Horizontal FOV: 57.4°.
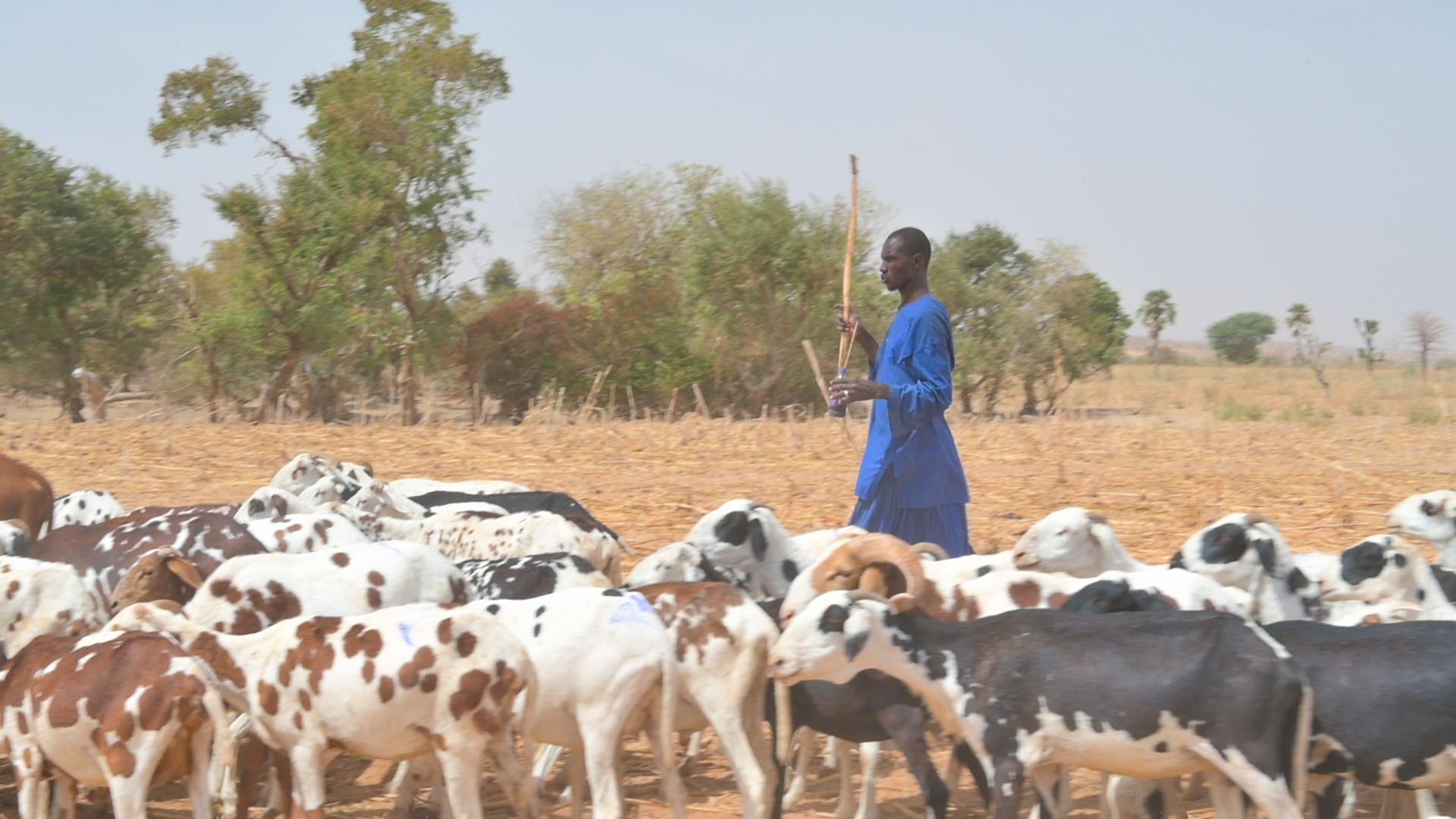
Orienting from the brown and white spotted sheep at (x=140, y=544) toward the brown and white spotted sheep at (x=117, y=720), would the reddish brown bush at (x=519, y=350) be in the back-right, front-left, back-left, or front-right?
back-left

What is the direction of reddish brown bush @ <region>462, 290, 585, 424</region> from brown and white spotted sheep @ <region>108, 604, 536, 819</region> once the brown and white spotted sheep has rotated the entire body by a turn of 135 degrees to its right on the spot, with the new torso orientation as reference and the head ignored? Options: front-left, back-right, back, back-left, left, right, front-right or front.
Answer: front-left

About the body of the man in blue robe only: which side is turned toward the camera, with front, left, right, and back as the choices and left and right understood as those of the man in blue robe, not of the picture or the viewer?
left

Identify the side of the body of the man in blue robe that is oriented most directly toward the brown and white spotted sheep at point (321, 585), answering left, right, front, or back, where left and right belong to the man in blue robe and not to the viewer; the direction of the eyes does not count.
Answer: front

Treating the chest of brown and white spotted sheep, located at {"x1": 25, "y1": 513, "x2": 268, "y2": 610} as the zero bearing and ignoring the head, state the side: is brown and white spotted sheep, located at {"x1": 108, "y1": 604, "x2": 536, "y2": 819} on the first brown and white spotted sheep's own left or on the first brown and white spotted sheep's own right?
on the first brown and white spotted sheep's own left

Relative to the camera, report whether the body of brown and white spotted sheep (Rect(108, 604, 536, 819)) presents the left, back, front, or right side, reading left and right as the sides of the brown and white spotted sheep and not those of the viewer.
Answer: left

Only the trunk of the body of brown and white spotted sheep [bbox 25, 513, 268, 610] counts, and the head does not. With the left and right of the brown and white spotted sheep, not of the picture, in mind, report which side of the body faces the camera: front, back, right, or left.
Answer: left

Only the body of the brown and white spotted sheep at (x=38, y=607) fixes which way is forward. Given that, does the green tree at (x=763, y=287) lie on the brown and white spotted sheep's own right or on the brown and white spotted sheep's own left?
on the brown and white spotted sheep's own right

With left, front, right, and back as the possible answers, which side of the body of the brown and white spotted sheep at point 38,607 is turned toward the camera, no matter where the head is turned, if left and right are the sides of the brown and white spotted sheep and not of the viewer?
left

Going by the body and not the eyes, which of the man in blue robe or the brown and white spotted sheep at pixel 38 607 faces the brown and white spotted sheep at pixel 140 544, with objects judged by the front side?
the man in blue robe

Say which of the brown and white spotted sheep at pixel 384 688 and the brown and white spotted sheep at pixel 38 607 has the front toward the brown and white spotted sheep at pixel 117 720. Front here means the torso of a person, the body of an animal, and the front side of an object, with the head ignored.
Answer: the brown and white spotted sheep at pixel 384 688

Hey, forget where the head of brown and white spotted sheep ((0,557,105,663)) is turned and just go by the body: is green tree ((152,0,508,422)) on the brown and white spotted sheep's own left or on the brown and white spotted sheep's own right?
on the brown and white spotted sheep's own right

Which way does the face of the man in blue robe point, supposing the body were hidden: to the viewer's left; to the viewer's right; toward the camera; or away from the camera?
to the viewer's left

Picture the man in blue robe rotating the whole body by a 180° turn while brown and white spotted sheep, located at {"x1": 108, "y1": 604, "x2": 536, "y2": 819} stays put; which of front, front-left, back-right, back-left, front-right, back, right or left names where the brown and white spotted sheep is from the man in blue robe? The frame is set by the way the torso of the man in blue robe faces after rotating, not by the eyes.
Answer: back-right

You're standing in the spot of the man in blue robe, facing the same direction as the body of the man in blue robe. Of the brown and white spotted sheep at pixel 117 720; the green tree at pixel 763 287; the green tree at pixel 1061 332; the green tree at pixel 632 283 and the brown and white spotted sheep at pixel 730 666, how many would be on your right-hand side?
3

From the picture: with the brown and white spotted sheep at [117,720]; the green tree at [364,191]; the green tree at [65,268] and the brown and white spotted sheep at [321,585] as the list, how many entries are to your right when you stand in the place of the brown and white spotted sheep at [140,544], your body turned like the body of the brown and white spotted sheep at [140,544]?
2
